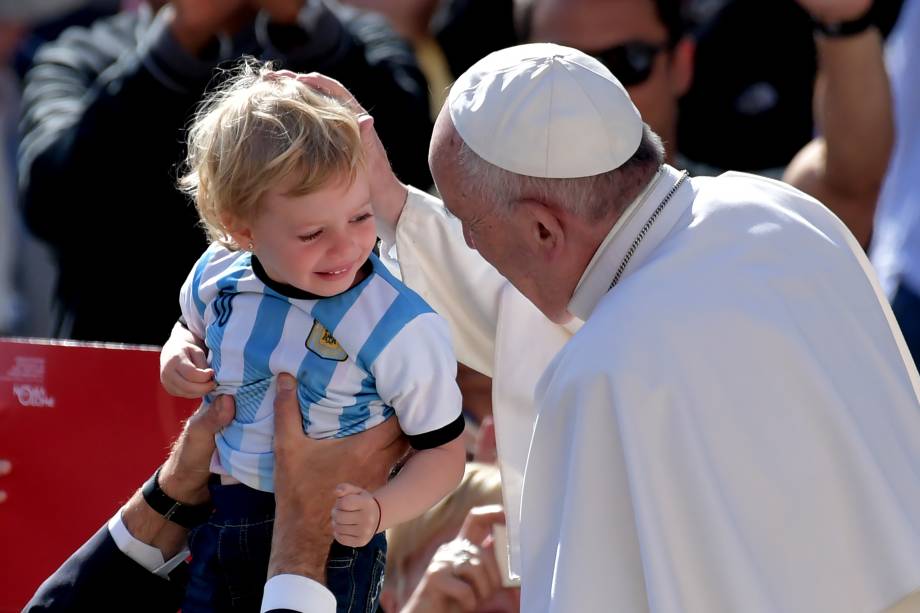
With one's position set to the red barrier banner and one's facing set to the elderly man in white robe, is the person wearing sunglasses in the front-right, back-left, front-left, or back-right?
front-left

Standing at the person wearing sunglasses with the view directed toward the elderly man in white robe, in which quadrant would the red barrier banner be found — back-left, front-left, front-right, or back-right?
front-right

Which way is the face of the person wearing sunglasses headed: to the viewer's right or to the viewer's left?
to the viewer's left

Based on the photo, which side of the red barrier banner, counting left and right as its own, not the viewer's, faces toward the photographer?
front

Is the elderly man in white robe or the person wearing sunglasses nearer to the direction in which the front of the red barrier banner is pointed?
the elderly man in white robe

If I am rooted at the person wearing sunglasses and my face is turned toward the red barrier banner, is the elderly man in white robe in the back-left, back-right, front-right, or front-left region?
front-left

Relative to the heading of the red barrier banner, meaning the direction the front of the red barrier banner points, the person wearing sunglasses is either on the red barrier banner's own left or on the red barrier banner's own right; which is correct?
on the red barrier banner's own left

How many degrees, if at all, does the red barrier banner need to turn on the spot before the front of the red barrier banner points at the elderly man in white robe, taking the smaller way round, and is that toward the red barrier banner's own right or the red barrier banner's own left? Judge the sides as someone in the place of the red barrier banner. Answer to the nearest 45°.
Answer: approximately 45° to the red barrier banner's own left

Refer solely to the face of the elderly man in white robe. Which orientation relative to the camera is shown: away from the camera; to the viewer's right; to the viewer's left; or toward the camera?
to the viewer's left

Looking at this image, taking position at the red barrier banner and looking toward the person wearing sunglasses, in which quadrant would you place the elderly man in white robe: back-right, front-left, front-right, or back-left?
front-right
